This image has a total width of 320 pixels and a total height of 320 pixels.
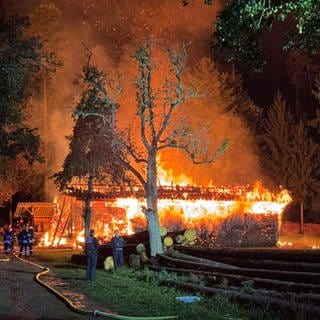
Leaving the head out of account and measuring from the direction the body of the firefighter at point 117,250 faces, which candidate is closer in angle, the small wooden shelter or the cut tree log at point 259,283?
the cut tree log

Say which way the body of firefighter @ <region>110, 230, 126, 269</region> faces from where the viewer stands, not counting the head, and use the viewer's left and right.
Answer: facing the viewer
